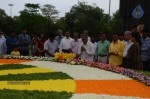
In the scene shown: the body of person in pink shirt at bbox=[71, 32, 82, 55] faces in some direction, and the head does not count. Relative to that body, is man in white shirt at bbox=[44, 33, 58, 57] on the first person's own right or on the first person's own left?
on the first person's own right

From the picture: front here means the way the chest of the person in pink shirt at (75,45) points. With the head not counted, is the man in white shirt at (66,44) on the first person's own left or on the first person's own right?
on the first person's own right

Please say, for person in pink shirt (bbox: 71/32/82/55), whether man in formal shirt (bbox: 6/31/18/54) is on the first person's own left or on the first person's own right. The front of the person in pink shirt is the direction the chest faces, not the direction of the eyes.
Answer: on the first person's own right

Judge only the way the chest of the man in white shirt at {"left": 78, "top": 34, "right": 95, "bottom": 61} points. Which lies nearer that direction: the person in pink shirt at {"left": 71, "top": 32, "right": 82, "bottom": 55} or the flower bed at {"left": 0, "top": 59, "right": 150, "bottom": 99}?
the flower bed

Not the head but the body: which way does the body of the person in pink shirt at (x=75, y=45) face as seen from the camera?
toward the camera

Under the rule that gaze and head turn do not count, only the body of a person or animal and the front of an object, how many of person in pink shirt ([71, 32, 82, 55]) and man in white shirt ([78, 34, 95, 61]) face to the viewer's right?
0

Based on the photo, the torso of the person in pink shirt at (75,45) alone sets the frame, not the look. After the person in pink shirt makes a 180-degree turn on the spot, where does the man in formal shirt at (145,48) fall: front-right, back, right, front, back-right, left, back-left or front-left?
back-right

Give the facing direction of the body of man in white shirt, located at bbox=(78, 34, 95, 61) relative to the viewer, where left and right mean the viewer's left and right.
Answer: facing the viewer and to the left of the viewer

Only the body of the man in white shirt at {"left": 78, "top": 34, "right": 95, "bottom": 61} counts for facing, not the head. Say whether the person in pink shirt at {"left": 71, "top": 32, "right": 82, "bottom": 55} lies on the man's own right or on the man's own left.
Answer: on the man's own right
